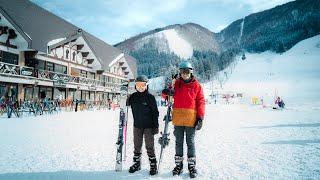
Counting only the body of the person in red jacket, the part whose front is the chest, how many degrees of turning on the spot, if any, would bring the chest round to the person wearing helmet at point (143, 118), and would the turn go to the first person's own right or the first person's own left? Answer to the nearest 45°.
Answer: approximately 90° to the first person's own right

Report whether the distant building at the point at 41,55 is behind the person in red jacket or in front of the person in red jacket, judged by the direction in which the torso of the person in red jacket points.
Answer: behind

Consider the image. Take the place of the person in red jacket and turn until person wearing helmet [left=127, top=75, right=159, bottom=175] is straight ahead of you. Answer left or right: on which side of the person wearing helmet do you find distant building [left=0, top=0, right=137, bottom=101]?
right

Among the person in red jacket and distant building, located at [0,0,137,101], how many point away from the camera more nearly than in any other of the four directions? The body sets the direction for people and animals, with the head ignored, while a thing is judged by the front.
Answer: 0

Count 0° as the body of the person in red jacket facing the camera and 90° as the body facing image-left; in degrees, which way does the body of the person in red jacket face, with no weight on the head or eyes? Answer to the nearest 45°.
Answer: approximately 0°

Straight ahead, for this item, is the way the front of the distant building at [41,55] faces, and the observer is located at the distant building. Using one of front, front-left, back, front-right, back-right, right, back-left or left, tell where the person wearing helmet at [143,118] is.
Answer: front-right

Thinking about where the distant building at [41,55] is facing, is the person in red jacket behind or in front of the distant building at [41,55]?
in front

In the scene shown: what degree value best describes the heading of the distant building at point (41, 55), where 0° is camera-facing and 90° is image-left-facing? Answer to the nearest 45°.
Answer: approximately 315°

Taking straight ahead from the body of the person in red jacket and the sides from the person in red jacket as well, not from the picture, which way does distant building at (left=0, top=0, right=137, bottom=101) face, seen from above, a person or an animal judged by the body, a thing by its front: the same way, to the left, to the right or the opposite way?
to the left
